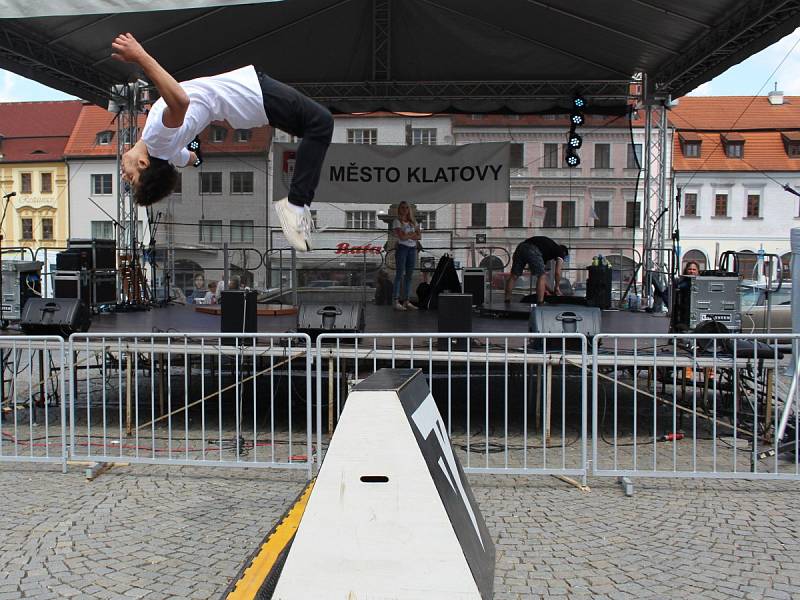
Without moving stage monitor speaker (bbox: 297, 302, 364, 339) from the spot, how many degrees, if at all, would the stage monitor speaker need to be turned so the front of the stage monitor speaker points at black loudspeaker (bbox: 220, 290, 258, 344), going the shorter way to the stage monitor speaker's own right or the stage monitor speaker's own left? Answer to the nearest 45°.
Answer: approximately 90° to the stage monitor speaker's own left

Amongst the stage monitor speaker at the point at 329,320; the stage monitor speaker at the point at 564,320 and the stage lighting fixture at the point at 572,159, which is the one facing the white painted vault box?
the stage lighting fixture

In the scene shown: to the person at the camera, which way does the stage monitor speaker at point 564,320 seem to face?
facing away from the viewer

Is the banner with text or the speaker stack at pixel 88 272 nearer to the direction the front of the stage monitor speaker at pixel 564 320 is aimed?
the banner with text

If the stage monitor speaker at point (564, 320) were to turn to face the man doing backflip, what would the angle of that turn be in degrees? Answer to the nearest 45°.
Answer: approximately 135° to its left

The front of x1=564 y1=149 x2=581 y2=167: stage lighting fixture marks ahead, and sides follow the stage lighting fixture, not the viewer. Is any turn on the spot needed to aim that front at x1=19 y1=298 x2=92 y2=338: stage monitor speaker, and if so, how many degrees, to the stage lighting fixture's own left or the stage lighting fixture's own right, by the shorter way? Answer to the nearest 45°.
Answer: approximately 45° to the stage lighting fixture's own right

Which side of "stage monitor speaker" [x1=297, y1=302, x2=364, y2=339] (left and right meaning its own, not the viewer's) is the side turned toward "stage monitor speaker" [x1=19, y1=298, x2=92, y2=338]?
left

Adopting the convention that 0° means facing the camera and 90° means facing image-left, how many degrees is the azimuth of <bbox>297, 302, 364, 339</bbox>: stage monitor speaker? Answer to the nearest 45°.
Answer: approximately 180°

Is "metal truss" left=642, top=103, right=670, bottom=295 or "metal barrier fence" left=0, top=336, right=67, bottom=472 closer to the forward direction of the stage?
the metal barrier fence

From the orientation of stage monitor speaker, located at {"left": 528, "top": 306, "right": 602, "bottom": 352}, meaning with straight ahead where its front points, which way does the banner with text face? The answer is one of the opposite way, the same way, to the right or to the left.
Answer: the opposite way

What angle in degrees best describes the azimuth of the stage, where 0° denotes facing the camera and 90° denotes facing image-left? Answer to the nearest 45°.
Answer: approximately 0°

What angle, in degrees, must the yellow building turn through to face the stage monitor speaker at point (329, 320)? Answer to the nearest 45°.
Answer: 0° — it already faces it
